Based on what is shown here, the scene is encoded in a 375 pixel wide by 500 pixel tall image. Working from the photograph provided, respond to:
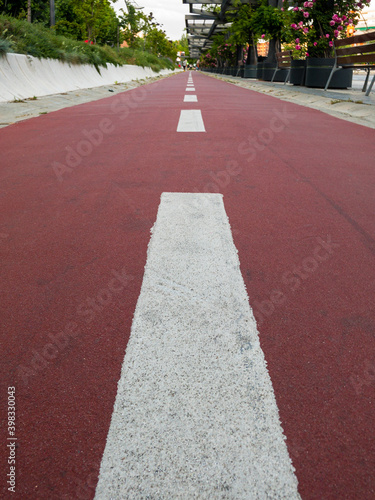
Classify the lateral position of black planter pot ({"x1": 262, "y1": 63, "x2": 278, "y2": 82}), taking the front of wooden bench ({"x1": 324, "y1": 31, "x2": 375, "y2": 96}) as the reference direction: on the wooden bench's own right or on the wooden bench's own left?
on the wooden bench's own left

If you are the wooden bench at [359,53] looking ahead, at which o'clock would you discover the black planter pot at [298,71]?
The black planter pot is roughly at 10 o'clock from the wooden bench.

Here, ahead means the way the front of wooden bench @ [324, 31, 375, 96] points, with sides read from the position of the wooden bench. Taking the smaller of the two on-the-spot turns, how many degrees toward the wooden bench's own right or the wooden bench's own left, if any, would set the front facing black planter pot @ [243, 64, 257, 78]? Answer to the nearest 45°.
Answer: approximately 45° to the wooden bench's own left

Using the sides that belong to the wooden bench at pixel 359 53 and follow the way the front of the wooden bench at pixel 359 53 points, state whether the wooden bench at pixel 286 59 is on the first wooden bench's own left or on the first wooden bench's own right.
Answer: on the first wooden bench's own left
